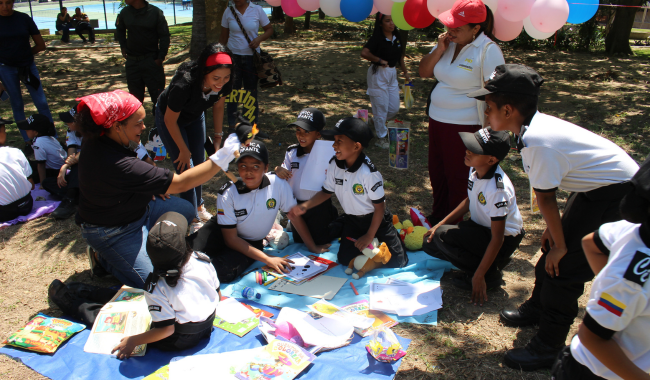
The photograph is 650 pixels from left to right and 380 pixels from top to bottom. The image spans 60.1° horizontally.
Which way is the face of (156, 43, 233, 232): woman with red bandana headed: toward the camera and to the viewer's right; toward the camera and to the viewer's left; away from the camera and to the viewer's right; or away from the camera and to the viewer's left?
toward the camera and to the viewer's right

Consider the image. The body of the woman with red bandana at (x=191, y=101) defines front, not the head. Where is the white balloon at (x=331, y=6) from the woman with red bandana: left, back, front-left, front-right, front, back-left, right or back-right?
left

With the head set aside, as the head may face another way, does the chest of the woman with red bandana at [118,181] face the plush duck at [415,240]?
yes

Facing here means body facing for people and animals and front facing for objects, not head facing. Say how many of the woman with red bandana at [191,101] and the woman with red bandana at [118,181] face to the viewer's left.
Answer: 0

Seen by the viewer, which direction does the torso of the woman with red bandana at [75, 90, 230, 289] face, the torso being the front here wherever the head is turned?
to the viewer's right

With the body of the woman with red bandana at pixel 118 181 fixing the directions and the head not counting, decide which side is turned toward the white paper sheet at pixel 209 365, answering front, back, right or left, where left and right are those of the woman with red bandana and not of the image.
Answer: right

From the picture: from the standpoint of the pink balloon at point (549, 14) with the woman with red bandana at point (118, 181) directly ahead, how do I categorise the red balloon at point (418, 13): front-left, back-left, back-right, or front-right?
front-right

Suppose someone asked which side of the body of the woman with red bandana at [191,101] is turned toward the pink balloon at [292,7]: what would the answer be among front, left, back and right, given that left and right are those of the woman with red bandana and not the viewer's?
left

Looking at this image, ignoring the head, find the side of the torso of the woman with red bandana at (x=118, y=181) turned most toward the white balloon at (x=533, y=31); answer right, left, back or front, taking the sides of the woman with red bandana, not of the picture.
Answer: front

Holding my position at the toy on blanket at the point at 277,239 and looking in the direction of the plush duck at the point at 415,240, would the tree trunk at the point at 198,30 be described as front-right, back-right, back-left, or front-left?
back-left

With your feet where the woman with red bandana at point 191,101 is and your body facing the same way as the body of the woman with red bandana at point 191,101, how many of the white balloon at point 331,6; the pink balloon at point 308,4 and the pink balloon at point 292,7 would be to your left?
3

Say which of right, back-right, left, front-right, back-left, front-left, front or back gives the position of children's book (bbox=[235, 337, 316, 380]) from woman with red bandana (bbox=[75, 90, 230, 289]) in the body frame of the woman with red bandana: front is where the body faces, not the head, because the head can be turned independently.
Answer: front-right

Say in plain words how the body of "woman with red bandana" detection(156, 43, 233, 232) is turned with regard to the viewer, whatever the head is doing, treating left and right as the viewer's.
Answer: facing the viewer and to the right of the viewer

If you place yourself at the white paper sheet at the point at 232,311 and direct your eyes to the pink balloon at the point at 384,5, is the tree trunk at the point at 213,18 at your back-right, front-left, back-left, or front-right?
front-left

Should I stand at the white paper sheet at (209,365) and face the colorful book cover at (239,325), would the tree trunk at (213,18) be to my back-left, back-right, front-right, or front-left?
front-left

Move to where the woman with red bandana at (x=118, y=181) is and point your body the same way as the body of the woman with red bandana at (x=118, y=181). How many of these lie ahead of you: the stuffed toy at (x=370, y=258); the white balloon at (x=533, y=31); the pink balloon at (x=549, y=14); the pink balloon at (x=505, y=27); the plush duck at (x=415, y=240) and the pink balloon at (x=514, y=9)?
6

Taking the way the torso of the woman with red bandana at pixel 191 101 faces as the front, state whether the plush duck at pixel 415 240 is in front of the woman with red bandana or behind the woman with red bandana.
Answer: in front

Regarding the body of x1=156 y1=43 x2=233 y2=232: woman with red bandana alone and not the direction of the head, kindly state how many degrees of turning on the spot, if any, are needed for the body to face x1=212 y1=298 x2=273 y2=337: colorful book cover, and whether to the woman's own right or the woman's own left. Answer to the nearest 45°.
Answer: approximately 45° to the woman's own right
